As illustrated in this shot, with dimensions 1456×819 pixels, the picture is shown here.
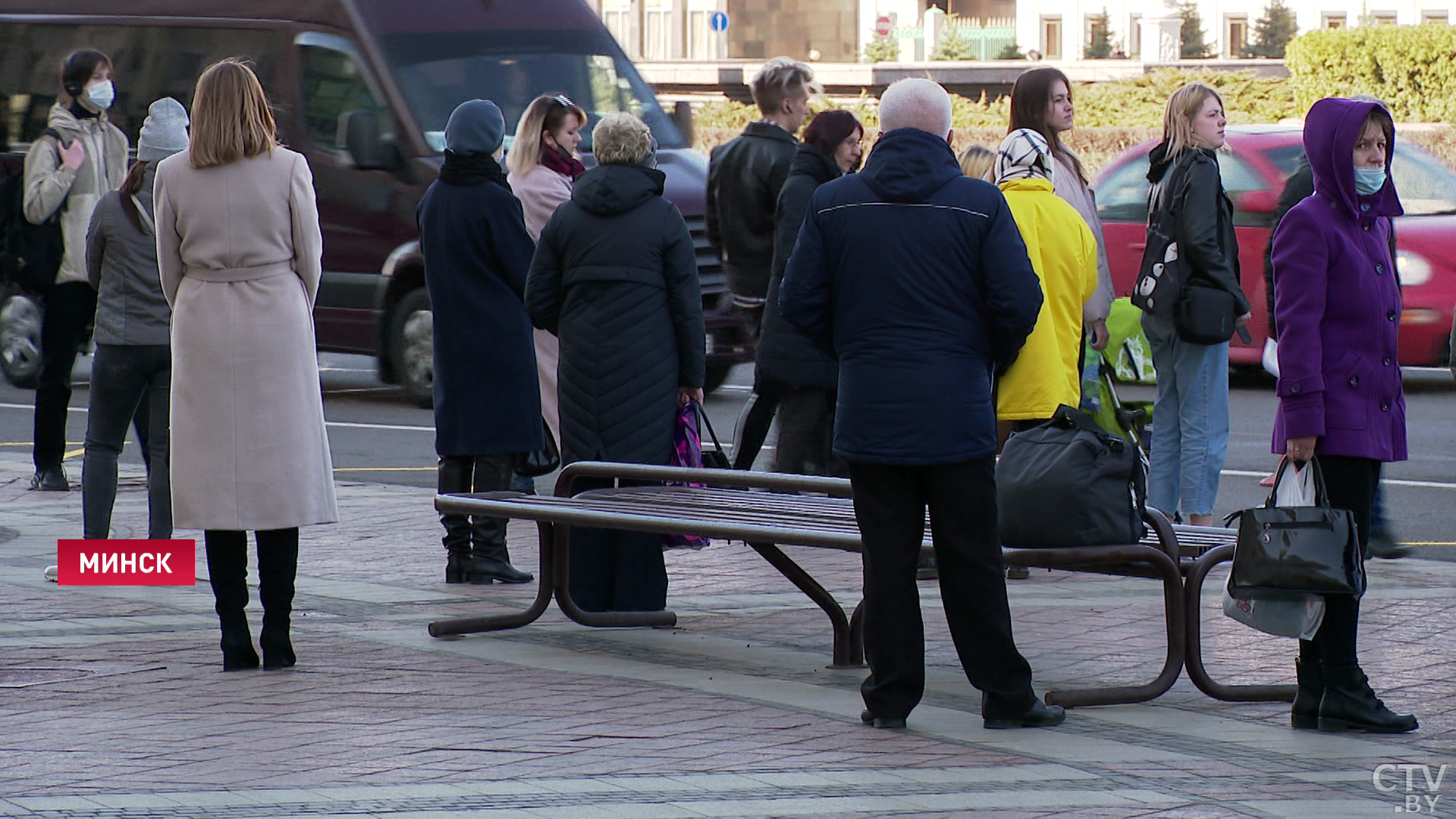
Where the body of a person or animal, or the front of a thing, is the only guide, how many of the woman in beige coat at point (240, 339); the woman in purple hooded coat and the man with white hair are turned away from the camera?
2

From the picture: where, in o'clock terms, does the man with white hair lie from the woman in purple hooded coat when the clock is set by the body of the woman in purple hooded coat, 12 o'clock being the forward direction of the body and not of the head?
The man with white hair is roughly at 4 o'clock from the woman in purple hooded coat.

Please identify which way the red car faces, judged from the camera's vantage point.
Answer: facing the viewer and to the right of the viewer

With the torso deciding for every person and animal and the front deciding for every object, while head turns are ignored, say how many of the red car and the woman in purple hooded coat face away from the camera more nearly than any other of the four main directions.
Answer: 0

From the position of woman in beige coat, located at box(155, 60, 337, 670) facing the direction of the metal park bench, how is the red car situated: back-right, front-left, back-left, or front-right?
front-left

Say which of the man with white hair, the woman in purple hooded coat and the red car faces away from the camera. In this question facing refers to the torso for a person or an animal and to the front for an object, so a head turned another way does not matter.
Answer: the man with white hair

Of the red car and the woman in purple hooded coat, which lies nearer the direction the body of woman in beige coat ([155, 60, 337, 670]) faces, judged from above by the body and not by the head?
the red car

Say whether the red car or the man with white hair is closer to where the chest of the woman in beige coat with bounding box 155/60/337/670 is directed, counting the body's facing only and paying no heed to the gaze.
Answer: the red car

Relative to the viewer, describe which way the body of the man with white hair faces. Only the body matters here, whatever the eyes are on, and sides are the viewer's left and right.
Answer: facing away from the viewer

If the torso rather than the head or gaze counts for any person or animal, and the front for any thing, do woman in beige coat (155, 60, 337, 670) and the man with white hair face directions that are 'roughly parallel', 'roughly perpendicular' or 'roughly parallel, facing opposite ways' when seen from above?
roughly parallel

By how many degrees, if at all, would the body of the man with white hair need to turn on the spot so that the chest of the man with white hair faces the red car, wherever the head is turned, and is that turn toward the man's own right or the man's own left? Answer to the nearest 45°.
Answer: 0° — they already face it

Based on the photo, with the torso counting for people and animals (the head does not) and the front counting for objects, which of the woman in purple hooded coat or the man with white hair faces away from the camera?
the man with white hair

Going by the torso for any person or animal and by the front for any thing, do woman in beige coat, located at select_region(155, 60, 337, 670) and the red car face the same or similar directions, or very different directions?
very different directions

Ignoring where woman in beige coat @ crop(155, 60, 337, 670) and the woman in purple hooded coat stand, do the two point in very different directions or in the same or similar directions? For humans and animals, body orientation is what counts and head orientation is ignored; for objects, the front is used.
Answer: very different directions

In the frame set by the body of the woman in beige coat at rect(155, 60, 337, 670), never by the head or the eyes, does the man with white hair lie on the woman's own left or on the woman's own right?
on the woman's own right

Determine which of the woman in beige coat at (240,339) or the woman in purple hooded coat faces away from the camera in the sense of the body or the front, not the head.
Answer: the woman in beige coat

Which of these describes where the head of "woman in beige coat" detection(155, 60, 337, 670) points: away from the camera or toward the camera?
away from the camera

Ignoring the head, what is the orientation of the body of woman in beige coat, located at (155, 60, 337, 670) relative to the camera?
away from the camera

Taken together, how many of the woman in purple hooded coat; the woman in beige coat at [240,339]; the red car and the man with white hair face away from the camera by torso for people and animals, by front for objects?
2
